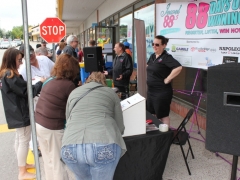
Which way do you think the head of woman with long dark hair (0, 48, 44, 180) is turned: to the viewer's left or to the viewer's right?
to the viewer's right

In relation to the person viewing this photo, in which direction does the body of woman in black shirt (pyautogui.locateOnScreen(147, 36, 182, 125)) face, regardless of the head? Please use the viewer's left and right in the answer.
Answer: facing the viewer and to the left of the viewer

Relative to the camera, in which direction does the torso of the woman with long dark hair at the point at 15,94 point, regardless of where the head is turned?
to the viewer's right

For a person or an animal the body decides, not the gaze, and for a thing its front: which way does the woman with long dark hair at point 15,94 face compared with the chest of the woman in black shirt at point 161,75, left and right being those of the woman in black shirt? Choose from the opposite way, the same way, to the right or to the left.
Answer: the opposite way

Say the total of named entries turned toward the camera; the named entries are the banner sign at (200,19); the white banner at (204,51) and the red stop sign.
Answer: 3

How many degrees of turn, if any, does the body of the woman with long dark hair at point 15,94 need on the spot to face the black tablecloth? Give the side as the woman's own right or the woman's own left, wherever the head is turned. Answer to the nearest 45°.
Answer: approximately 45° to the woman's own right

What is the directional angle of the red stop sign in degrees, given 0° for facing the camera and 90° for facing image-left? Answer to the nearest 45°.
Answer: approximately 0°

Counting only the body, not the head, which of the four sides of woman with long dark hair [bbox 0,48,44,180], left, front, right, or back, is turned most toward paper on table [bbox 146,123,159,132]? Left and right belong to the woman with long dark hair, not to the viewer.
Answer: front

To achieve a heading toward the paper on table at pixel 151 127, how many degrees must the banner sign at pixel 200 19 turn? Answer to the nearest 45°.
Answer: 0° — it already faces it

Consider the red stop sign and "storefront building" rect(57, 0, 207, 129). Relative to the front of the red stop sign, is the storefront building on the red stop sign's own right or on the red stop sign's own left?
on the red stop sign's own left

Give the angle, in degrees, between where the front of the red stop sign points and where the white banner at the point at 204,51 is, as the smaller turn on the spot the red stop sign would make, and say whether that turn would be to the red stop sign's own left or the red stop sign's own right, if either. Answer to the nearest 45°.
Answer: approximately 45° to the red stop sign's own left
